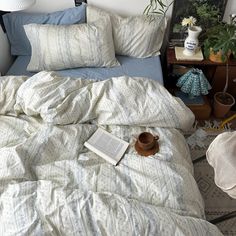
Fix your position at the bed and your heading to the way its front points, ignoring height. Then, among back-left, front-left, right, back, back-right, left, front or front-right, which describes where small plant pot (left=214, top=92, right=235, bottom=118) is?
back-left

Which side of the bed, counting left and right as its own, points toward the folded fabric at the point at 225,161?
left

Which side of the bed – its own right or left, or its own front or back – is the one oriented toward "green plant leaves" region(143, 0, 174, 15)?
back

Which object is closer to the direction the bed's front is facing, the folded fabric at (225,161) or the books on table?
the folded fabric

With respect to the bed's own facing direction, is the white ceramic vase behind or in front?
behind

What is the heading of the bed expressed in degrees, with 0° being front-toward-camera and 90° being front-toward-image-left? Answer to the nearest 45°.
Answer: approximately 0°

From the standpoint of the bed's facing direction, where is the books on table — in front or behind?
behind

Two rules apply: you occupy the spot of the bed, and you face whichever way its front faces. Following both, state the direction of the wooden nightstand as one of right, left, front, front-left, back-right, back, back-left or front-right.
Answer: back-left
